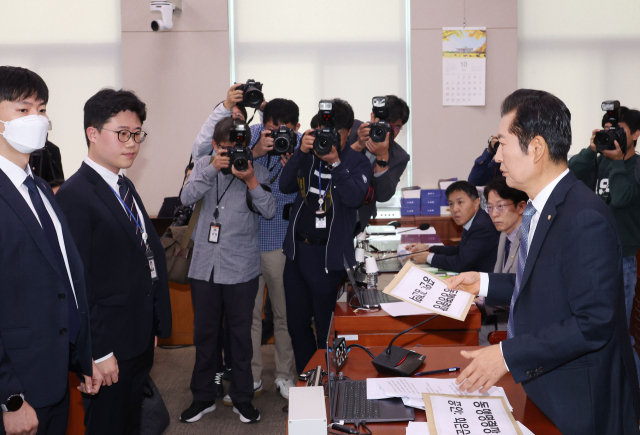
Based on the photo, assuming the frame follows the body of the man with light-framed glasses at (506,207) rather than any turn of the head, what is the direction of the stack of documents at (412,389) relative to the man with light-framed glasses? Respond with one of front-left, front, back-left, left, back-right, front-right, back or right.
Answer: front-left

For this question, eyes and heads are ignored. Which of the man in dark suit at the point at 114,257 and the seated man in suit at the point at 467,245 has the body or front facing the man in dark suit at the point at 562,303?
the man in dark suit at the point at 114,257

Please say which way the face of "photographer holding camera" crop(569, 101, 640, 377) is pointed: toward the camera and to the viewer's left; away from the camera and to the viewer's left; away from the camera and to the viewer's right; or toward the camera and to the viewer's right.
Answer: toward the camera and to the viewer's left

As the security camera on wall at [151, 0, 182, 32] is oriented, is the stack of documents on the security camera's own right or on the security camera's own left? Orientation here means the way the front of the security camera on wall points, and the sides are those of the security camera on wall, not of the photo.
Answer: on the security camera's own left

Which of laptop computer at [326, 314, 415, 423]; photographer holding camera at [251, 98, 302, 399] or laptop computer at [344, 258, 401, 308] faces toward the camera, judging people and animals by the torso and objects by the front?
the photographer holding camera

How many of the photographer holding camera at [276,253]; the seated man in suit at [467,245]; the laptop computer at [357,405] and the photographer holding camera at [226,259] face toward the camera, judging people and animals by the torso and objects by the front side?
2

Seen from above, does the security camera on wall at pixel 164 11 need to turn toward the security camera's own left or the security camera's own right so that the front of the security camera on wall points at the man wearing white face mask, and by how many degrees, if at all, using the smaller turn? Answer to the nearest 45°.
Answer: approximately 45° to the security camera's own left

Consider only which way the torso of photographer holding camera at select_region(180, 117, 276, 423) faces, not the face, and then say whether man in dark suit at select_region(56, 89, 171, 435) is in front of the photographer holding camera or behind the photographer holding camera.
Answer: in front

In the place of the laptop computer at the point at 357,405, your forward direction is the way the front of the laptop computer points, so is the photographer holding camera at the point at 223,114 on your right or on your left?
on your left

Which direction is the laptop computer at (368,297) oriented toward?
to the viewer's right

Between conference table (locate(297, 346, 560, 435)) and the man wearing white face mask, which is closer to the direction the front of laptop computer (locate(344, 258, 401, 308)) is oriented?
the conference table

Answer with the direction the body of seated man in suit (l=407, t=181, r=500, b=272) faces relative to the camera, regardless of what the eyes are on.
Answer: to the viewer's left

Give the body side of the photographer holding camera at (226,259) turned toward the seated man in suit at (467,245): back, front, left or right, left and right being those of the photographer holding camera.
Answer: left
